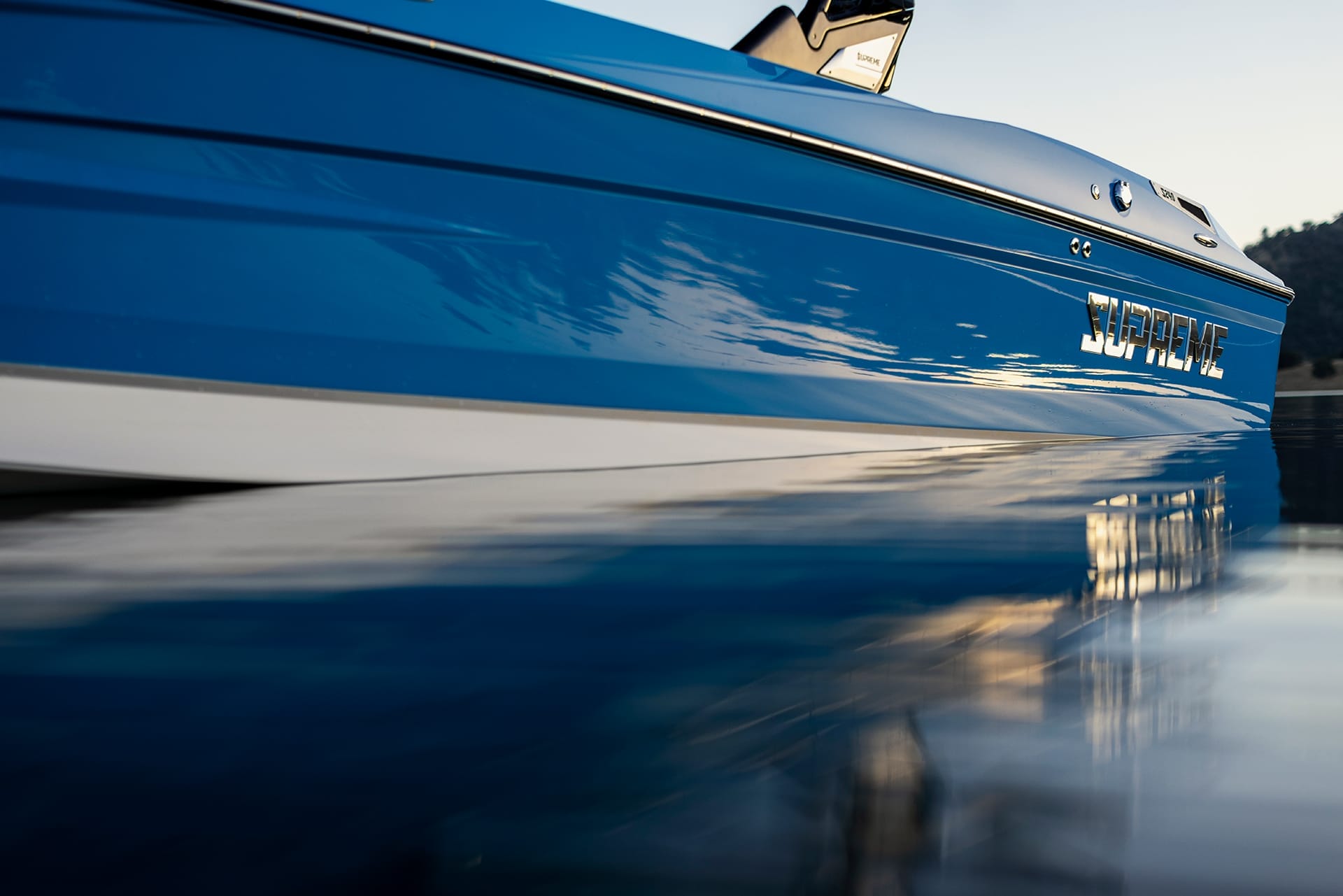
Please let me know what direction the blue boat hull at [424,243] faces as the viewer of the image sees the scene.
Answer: facing the viewer and to the left of the viewer
